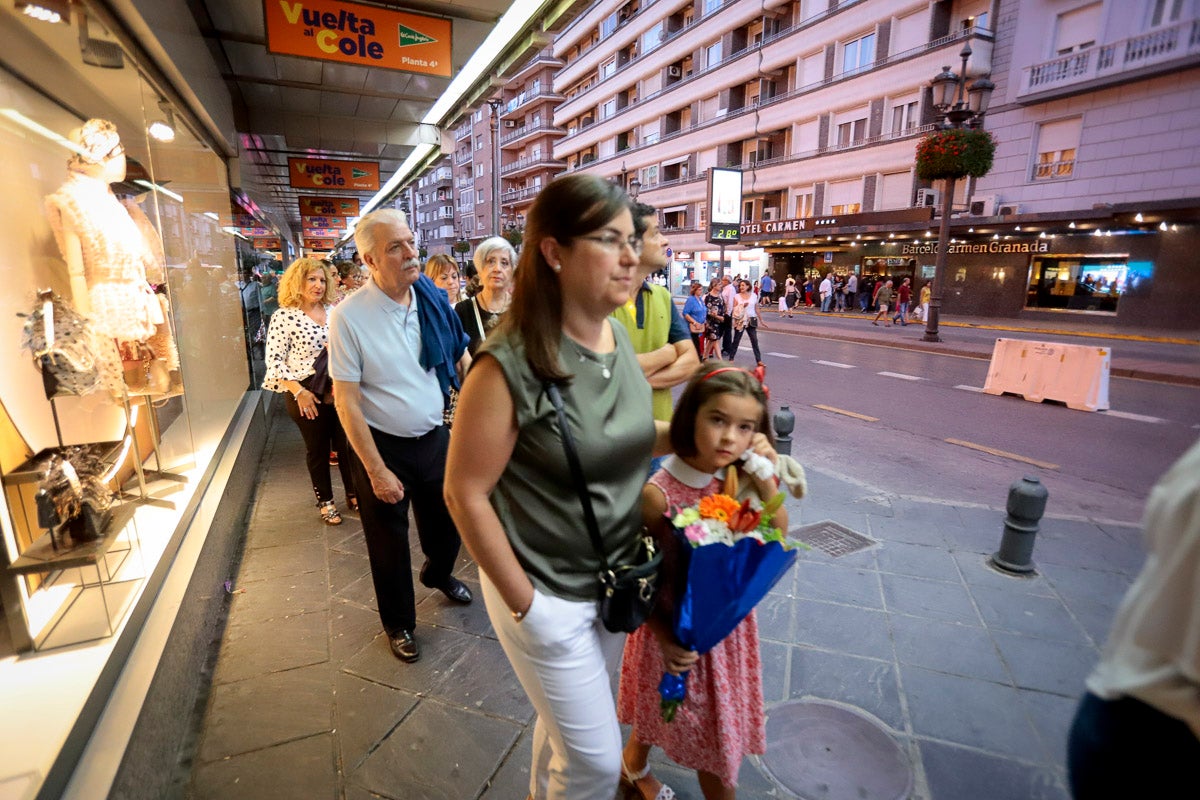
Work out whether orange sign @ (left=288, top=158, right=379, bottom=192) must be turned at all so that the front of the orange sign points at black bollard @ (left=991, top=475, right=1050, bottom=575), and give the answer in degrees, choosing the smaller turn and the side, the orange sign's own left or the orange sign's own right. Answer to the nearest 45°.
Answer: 0° — it already faces it

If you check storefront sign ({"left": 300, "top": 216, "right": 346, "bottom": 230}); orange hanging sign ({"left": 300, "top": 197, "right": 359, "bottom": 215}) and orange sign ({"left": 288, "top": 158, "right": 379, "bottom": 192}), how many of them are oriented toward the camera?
3

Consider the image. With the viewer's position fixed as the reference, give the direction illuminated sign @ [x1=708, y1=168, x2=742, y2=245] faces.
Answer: facing the viewer

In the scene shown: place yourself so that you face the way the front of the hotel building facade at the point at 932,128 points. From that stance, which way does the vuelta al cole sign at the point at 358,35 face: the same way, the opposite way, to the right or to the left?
to the left

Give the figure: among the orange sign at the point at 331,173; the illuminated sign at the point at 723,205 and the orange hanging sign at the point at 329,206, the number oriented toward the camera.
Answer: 3

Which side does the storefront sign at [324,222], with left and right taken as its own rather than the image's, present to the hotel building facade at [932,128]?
left

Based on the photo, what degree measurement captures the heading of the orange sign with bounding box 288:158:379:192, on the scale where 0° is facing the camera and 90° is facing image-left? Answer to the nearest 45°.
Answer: approximately 0°

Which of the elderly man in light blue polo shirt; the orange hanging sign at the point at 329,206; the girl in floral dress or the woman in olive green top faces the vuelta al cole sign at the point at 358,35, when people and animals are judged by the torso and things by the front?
the orange hanging sign

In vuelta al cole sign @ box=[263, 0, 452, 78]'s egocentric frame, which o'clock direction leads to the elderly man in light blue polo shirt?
The elderly man in light blue polo shirt is roughly at 12 o'clock from the vuelta al cole sign.

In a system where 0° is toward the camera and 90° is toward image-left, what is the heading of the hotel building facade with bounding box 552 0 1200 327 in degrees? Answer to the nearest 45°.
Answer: approximately 45°

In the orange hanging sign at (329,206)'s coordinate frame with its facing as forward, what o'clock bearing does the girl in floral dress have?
The girl in floral dress is roughly at 12 o'clock from the orange hanging sign.

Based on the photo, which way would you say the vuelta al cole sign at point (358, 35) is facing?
toward the camera

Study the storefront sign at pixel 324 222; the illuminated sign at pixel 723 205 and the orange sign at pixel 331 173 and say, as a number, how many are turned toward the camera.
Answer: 3

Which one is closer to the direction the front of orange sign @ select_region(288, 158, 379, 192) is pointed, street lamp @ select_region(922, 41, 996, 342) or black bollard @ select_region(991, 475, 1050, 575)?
the black bollard
